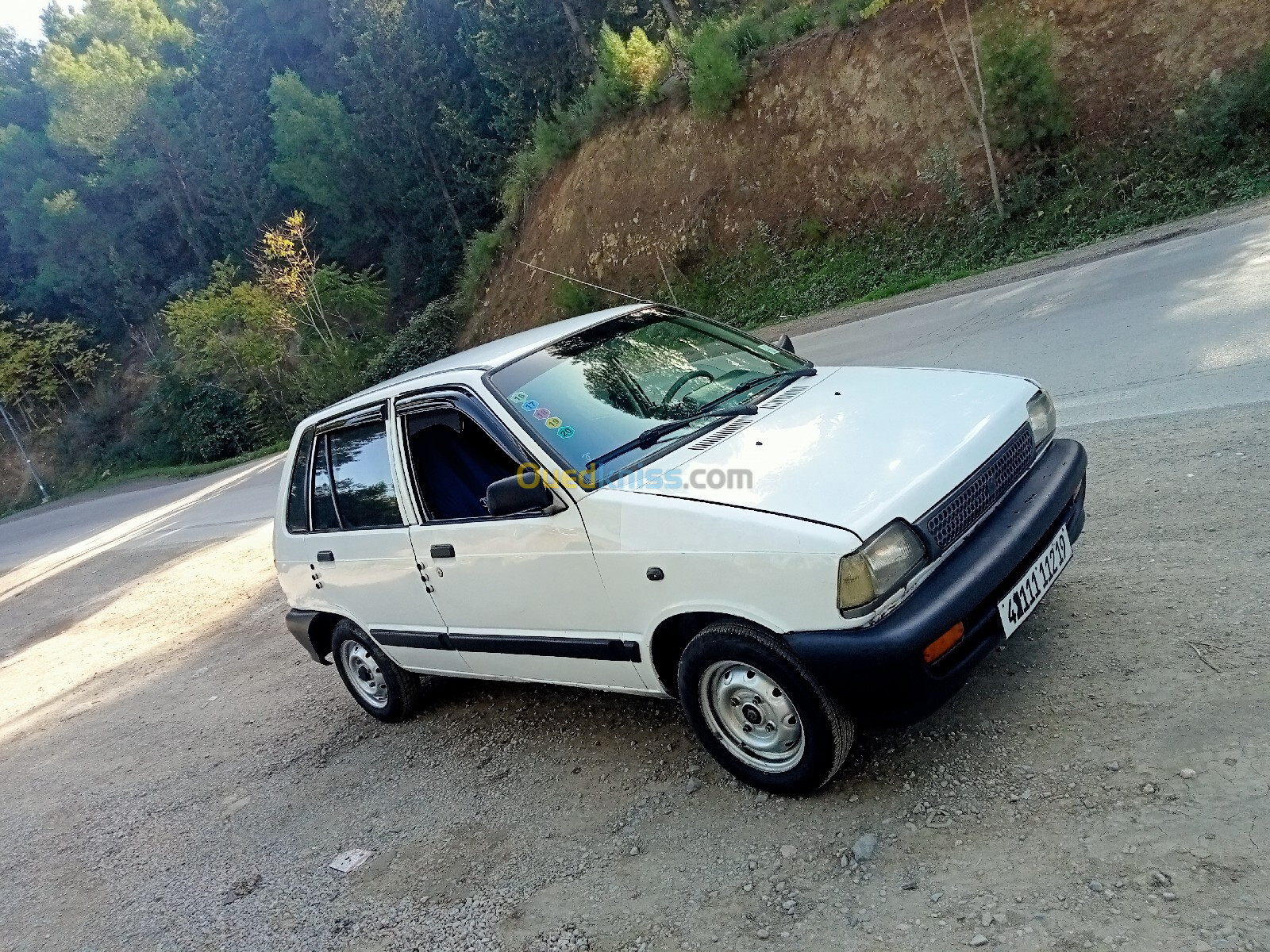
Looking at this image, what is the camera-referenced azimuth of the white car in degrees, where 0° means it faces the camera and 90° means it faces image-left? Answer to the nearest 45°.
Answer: approximately 315°

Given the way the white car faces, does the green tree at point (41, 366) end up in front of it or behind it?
behind

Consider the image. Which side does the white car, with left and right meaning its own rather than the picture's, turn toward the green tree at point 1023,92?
left
